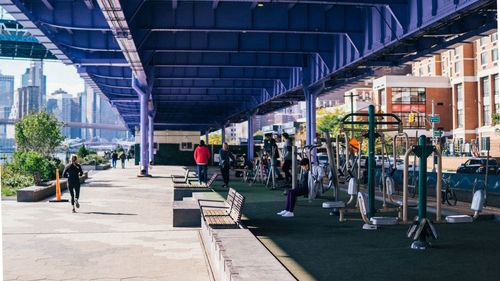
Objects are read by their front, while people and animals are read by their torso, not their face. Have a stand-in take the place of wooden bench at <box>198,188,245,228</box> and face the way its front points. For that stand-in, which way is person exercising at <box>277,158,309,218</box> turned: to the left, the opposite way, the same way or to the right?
the same way

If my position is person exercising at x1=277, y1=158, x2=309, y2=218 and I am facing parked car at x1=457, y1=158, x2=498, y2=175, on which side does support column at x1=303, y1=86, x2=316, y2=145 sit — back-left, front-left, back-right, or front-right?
front-left

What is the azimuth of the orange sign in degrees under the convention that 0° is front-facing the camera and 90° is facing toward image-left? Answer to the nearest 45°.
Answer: approximately 0°

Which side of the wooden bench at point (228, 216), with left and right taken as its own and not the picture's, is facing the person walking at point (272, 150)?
right

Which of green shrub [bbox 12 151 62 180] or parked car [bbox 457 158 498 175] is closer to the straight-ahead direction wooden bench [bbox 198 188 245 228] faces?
the green shrub

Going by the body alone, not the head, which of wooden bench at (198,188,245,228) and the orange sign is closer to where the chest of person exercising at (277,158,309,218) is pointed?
the wooden bench

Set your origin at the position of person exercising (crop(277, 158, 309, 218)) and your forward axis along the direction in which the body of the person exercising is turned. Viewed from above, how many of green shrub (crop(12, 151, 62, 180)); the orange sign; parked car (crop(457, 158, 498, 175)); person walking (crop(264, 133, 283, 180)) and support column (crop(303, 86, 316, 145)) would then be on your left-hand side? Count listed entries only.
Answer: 0

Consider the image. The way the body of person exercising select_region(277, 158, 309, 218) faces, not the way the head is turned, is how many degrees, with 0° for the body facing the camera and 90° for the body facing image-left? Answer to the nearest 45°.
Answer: approximately 90°

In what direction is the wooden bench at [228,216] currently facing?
to the viewer's left

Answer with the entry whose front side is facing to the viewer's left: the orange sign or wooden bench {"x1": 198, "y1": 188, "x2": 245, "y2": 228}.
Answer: the wooden bench

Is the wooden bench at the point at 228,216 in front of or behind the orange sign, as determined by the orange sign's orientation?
in front

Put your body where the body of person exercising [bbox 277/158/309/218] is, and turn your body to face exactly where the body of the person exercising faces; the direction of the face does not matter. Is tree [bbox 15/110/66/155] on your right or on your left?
on your right
